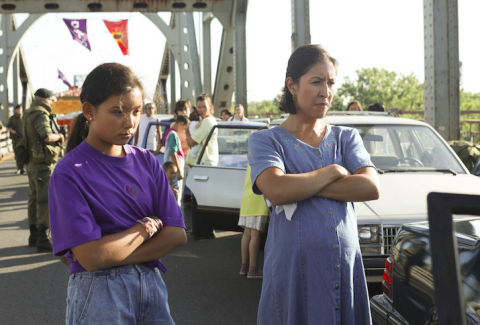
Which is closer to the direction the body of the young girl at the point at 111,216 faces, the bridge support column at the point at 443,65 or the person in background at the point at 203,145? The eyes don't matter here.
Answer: the bridge support column

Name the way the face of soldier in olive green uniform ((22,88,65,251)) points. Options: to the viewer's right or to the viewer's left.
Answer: to the viewer's right

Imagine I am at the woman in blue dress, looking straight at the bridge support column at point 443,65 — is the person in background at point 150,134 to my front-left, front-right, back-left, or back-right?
front-left

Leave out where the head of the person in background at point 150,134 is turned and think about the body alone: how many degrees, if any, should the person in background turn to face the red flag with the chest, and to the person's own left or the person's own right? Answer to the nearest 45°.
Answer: approximately 180°

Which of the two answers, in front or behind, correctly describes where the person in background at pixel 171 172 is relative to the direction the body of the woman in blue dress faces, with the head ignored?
behind

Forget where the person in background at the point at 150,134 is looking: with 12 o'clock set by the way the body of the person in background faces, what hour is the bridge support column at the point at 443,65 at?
The bridge support column is roughly at 10 o'clock from the person in background.

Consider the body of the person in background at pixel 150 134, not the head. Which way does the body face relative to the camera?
toward the camera

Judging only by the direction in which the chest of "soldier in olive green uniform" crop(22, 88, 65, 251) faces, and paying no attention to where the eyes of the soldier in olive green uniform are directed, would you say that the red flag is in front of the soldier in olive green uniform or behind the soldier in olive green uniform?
in front

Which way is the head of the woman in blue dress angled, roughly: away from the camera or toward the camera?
toward the camera

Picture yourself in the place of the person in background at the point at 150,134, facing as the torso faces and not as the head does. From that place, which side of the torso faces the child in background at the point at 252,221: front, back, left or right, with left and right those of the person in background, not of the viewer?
front
